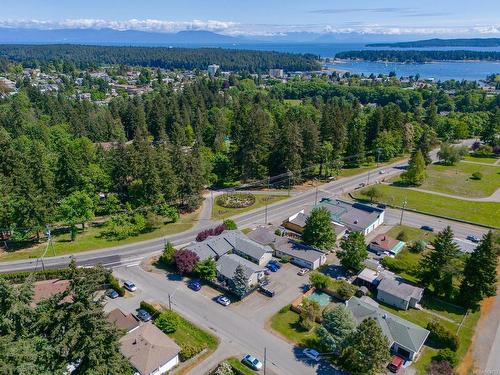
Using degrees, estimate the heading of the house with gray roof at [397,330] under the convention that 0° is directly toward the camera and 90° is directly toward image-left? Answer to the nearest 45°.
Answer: approximately 45°

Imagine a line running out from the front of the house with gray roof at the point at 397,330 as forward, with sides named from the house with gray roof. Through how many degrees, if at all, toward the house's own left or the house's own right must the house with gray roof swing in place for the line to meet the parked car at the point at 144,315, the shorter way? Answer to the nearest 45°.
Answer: approximately 45° to the house's own right

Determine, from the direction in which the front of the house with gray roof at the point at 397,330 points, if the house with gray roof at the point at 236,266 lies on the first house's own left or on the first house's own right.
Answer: on the first house's own right

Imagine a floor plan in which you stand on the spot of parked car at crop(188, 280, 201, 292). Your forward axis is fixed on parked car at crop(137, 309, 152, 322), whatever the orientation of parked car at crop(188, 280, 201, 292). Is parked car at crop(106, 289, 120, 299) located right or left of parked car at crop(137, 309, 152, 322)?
right
